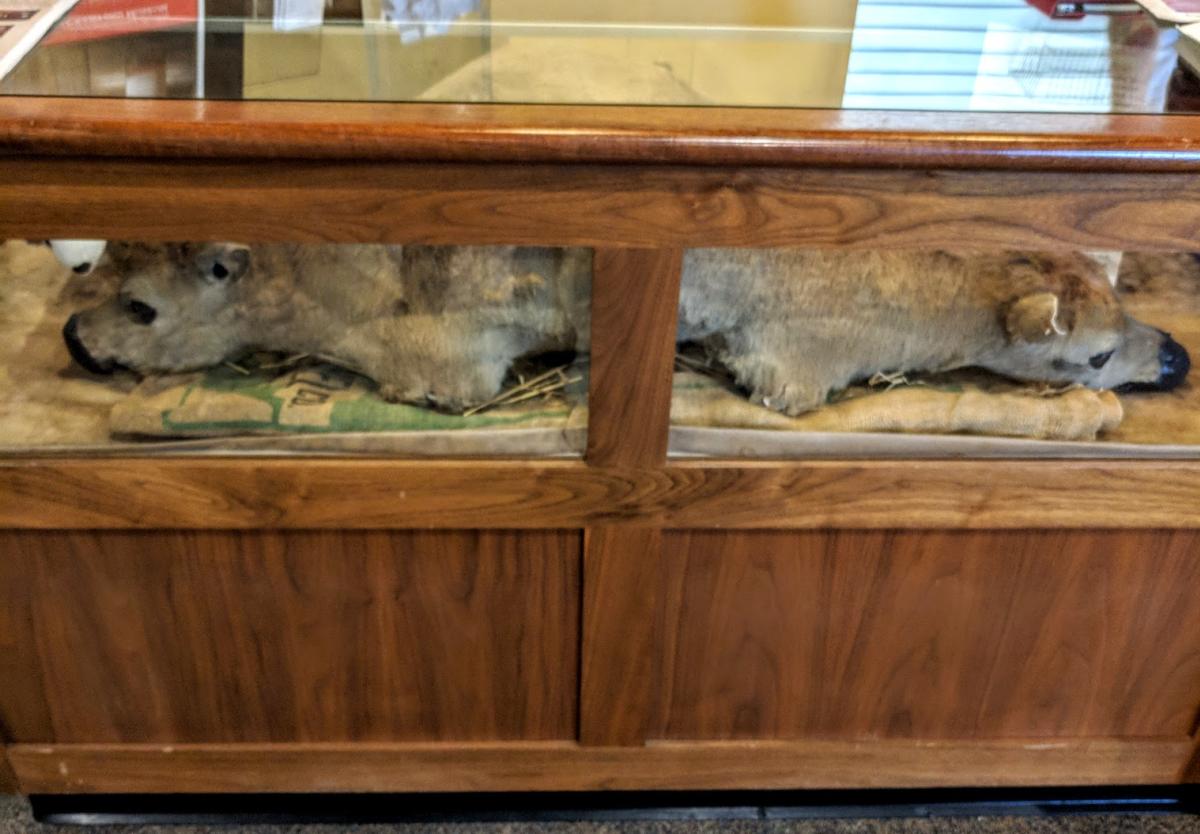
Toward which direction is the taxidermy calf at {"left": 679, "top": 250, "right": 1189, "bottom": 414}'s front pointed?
to the viewer's right

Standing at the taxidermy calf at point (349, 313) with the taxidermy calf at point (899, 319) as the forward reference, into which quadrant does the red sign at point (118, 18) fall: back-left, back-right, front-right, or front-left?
back-left

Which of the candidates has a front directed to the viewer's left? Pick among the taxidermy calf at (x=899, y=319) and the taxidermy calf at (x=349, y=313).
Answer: the taxidermy calf at (x=349, y=313)

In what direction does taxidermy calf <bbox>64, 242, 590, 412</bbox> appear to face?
to the viewer's left

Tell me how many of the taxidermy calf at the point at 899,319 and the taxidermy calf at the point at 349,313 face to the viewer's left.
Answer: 1

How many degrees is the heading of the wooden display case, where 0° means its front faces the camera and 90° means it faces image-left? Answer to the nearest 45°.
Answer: approximately 0°
